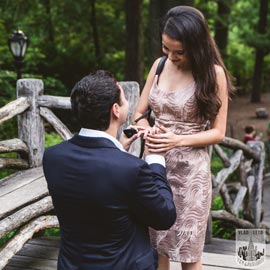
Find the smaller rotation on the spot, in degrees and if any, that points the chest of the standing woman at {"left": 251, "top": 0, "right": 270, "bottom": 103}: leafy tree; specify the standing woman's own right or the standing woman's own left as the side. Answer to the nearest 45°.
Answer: approximately 135° to the standing woman's own right

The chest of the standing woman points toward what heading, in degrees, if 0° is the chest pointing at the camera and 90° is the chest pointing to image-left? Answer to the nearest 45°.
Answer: approximately 45°

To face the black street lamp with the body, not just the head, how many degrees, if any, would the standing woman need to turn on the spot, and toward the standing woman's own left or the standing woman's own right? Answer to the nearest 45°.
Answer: approximately 90° to the standing woman's own right

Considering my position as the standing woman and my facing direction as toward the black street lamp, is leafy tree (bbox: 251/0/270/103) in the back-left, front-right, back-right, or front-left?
front-right

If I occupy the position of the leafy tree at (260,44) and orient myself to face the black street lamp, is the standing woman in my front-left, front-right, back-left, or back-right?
front-left

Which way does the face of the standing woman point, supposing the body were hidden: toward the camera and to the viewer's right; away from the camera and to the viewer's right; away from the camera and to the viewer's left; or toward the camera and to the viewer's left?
toward the camera and to the viewer's left

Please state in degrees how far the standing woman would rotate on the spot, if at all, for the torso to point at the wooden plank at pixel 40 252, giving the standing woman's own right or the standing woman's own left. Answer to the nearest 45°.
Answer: approximately 90° to the standing woman's own right

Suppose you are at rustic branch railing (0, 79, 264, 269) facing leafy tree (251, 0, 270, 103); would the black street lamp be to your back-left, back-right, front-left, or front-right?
front-left
